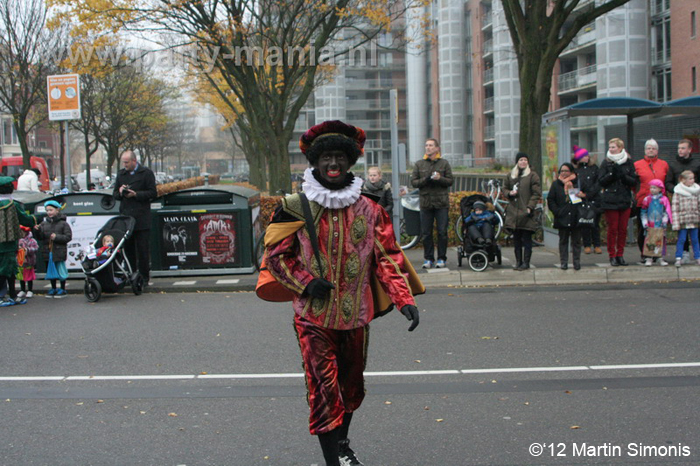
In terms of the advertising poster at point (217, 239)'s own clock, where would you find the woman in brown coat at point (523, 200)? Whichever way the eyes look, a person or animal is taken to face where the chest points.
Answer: The woman in brown coat is roughly at 10 o'clock from the advertising poster.

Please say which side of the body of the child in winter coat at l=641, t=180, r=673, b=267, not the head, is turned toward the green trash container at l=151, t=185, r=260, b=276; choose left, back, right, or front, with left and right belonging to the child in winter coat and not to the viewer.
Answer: right

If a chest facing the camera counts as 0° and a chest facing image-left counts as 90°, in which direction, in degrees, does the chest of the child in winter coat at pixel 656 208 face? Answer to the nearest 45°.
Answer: approximately 0°

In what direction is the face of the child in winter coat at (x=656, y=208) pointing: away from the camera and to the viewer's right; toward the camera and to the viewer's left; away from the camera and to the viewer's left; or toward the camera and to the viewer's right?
toward the camera and to the viewer's left

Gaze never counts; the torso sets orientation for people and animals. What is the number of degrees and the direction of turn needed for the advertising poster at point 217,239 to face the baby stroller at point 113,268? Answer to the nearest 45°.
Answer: approximately 45° to its right
